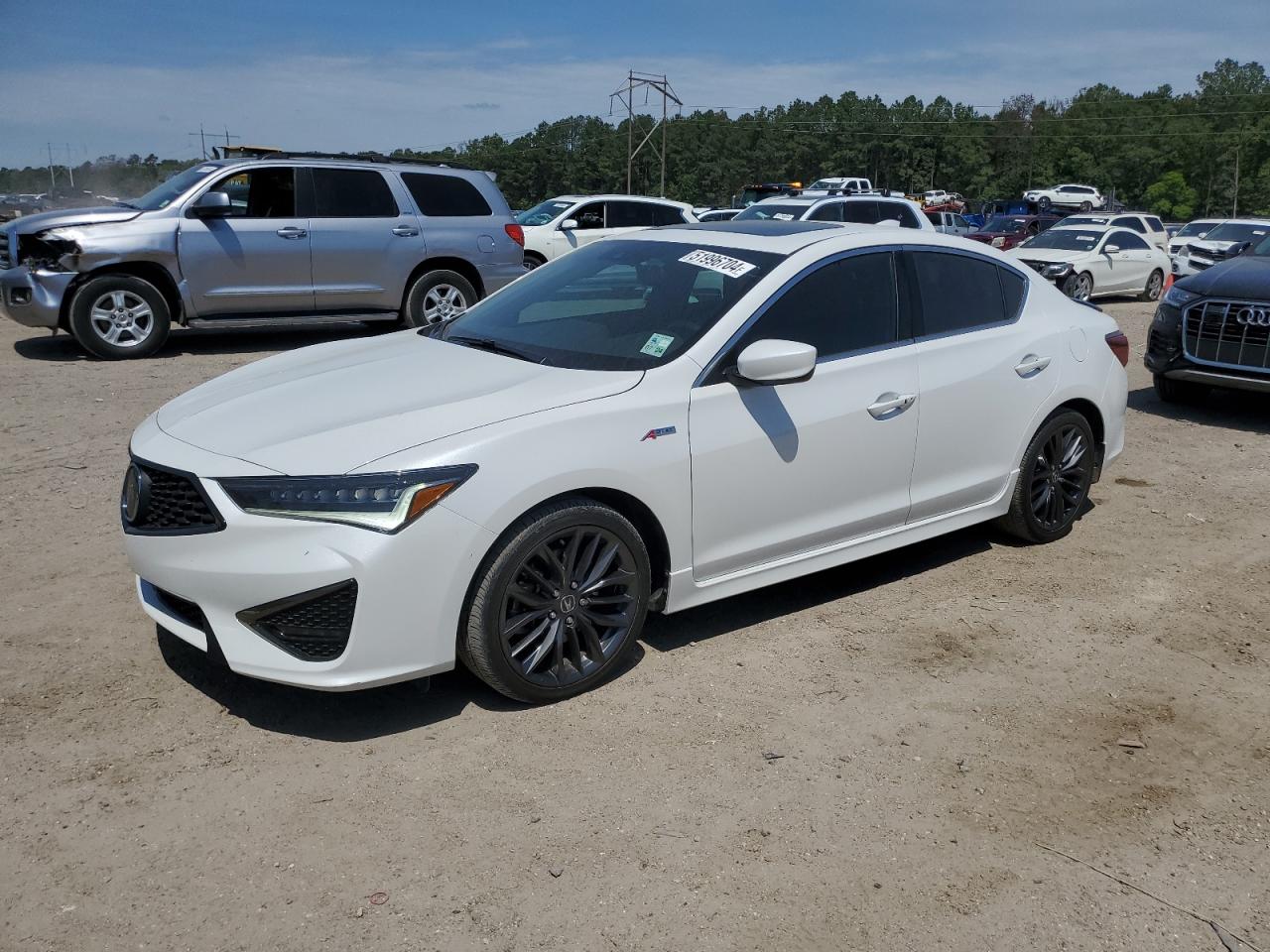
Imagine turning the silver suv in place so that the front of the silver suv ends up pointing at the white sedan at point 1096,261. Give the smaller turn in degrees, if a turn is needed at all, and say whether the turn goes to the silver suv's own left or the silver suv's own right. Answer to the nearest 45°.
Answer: approximately 180°

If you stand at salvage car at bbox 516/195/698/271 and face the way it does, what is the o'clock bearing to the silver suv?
The silver suv is roughly at 11 o'clock from the salvage car.

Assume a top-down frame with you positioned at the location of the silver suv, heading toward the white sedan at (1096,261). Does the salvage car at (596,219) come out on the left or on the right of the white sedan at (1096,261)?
left

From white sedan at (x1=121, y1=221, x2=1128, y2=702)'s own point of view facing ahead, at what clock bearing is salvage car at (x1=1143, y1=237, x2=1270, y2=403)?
The salvage car is roughly at 6 o'clock from the white sedan.

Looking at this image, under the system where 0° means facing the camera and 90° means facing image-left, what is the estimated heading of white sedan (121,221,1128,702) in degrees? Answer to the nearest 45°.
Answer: approximately 45°

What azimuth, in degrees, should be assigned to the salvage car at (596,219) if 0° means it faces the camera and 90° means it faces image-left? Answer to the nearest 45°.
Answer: approximately 45°

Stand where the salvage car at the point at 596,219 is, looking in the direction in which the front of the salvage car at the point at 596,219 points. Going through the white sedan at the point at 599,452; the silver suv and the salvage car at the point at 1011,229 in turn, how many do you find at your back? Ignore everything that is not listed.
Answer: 1

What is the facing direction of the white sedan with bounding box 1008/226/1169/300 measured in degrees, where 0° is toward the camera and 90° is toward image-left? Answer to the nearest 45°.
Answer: approximately 45°

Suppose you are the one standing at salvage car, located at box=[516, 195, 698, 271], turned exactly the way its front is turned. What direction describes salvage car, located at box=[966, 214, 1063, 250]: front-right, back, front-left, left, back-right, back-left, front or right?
back

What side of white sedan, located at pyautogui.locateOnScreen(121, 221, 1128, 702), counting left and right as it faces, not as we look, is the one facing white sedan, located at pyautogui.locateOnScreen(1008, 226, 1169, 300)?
back

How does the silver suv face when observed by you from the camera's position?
facing to the left of the viewer

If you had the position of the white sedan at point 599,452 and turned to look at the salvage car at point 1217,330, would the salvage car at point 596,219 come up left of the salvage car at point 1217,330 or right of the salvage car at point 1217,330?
left
